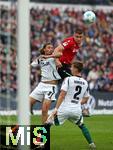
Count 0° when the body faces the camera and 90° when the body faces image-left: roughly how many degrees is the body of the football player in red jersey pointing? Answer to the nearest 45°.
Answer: approximately 315°

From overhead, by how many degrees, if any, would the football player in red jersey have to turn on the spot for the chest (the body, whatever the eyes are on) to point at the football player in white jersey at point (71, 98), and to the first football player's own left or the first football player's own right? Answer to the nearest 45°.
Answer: approximately 45° to the first football player's own right
